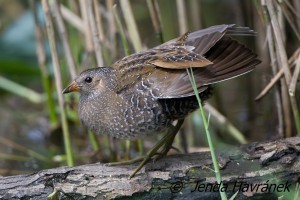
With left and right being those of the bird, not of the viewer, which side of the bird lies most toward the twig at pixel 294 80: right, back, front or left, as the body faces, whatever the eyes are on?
back

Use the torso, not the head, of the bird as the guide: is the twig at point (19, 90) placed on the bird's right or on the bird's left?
on the bird's right

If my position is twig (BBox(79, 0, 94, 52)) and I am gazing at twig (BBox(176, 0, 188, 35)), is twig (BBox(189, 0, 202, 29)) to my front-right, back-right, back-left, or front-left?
front-left

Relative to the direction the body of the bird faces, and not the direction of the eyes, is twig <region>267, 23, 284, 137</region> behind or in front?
behind

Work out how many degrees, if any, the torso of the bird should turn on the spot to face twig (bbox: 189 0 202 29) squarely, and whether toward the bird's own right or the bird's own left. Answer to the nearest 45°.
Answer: approximately 90° to the bird's own right

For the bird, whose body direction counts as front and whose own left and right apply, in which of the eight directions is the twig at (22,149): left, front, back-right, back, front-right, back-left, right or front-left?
front-right

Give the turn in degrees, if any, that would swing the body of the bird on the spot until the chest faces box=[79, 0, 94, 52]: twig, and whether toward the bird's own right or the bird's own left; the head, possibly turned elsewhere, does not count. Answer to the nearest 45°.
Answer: approximately 45° to the bird's own right

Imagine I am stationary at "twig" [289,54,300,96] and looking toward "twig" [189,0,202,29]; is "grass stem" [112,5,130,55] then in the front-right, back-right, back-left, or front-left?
front-left

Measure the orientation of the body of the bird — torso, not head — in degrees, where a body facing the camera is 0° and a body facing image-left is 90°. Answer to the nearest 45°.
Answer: approximately 90°
